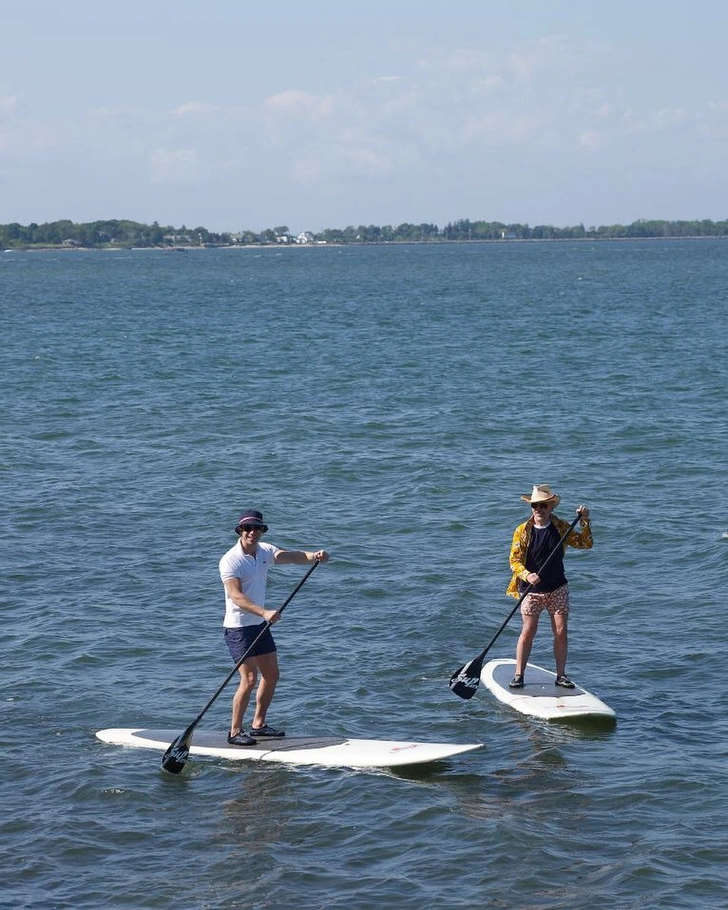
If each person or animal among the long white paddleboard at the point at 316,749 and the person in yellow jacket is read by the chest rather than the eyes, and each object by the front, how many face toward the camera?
1

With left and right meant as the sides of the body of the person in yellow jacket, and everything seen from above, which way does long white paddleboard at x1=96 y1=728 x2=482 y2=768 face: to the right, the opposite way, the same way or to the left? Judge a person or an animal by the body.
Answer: to the left

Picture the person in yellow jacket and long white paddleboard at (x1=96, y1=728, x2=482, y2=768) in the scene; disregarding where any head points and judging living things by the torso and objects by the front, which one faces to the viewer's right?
the long white paddleboard

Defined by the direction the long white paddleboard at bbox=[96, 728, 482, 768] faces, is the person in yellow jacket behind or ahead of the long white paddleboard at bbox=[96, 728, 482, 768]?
ahead

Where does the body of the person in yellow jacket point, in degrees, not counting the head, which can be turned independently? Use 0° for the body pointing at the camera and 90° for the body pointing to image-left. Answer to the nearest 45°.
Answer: approximately 0°

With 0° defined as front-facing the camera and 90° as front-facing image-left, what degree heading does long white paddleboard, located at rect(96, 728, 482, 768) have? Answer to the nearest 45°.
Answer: approximately 270°

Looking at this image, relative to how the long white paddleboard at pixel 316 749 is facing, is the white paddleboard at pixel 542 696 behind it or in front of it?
in front

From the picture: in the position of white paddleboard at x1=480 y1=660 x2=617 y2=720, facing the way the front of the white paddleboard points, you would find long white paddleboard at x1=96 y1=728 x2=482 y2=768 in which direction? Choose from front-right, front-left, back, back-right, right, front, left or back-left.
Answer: right

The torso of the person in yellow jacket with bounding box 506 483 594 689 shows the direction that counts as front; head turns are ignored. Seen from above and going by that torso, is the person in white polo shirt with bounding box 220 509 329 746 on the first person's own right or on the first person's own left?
on the first person's own right

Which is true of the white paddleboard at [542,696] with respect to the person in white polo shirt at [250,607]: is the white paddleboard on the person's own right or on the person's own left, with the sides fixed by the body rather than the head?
on the person's own left
